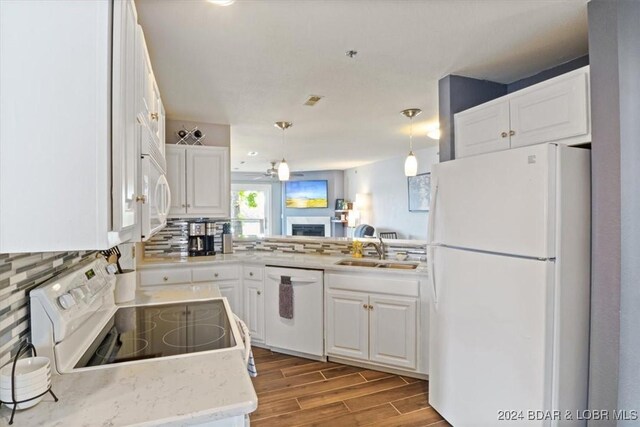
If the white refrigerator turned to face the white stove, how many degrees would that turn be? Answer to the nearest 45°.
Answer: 0° — it already faces it

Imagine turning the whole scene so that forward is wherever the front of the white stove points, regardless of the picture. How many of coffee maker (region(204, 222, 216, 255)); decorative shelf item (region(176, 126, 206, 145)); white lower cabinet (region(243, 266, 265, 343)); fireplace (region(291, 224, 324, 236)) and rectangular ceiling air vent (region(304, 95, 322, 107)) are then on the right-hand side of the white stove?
0

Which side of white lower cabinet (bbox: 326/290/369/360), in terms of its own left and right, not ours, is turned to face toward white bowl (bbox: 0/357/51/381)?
front

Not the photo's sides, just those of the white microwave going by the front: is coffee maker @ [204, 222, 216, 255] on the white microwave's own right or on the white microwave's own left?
on the white microwave's own left

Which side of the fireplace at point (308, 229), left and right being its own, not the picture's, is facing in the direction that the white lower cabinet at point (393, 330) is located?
front

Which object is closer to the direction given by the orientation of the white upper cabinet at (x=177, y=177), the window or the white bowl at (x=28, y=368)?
the white bowl

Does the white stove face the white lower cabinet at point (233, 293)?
no

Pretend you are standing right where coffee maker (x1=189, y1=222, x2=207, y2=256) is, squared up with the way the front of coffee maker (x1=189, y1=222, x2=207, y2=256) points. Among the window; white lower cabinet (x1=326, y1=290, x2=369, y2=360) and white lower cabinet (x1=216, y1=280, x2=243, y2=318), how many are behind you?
1

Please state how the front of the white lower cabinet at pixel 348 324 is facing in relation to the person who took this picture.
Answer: facing the viewer

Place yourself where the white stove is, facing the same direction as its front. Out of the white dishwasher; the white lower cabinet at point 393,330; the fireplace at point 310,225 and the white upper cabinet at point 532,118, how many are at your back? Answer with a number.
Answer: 0

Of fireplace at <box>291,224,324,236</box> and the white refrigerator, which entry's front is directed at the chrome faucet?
the fireplace

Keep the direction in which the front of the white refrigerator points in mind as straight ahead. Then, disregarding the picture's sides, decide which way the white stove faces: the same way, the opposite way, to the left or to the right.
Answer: the opposite way

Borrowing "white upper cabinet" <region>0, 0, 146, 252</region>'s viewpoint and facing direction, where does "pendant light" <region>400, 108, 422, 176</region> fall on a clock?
The pendant light is roughly at 11 o'clock from the white upper cabinet.

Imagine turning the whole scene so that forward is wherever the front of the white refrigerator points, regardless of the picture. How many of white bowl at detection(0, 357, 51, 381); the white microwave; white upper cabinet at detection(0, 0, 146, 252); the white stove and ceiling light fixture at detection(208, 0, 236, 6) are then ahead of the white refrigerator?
5

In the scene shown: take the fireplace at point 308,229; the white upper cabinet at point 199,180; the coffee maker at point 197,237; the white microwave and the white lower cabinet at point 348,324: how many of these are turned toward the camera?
4

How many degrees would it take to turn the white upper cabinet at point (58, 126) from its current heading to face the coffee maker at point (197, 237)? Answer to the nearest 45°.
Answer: approximately 90° to its left
